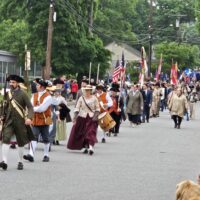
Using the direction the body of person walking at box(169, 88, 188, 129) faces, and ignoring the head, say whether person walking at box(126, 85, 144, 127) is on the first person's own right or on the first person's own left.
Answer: on the first person's own right

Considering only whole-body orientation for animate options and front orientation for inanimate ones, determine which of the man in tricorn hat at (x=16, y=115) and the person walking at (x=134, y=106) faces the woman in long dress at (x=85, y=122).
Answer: the person walking

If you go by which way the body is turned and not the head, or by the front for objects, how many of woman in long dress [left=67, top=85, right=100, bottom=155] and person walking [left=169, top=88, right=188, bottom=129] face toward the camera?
2

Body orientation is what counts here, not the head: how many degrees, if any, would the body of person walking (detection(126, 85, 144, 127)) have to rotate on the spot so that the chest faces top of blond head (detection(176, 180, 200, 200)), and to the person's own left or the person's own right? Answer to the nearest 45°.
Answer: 0° — they already face it

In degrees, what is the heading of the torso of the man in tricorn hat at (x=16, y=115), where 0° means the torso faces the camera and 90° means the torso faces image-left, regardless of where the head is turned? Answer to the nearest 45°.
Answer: approximately 45°

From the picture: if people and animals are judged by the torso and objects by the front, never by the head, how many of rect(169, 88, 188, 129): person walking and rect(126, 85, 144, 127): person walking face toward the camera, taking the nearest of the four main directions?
2

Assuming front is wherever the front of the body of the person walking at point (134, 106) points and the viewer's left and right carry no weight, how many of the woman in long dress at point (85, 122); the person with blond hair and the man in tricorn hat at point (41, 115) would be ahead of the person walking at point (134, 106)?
3

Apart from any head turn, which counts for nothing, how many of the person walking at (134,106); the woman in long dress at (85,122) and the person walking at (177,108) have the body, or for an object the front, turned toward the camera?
3
